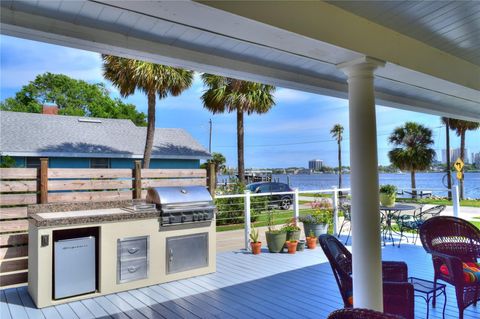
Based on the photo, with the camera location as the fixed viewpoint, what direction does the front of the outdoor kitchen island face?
facing the viewer and to the right of the viewer

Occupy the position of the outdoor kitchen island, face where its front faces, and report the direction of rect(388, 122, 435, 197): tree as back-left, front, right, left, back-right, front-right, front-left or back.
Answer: left

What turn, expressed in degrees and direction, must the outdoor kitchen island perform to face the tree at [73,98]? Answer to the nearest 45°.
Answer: approximately 135° to its left

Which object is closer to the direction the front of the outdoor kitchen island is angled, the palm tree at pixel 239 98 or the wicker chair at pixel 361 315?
the wicker chair

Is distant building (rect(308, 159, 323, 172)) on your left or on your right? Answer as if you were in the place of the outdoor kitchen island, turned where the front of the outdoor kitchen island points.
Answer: on your left

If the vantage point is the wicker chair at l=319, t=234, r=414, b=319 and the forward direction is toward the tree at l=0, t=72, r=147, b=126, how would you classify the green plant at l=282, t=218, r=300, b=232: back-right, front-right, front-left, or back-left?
front-right

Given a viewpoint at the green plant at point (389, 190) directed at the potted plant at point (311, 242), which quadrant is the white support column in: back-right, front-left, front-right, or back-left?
front-left

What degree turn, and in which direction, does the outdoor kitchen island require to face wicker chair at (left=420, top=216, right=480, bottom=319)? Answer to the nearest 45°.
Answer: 0° — it already faces it

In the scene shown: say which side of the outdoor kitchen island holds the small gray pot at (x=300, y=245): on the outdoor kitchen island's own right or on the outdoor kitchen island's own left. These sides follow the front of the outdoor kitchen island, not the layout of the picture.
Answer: on the outdoor kitchen island's own left

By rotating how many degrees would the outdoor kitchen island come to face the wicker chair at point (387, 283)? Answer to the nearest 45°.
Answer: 0° — it already faces it

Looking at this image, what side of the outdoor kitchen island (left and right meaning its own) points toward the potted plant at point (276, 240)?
left

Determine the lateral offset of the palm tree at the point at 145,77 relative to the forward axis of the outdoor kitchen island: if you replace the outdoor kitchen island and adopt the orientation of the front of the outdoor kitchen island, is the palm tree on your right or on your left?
on your left

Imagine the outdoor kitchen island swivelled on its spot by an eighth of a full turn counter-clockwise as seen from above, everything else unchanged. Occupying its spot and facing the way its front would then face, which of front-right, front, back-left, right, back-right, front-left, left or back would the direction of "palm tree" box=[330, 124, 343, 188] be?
front-left

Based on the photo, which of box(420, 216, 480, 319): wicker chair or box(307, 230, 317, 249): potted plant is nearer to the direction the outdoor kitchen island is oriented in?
the wicker chair

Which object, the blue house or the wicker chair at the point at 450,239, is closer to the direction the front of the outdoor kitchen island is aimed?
the wicker chair
